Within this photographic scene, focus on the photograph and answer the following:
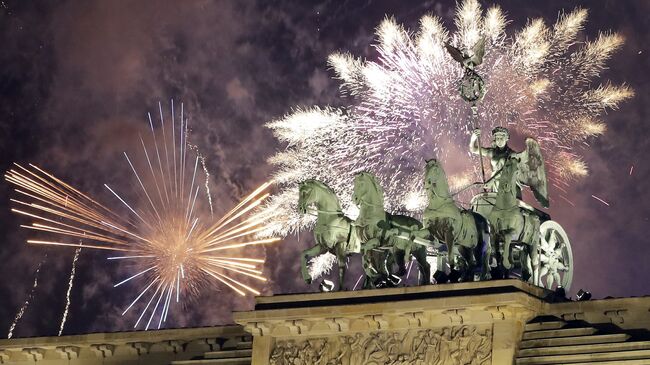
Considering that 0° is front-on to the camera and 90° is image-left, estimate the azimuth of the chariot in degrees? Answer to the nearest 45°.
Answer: approximately 45°
